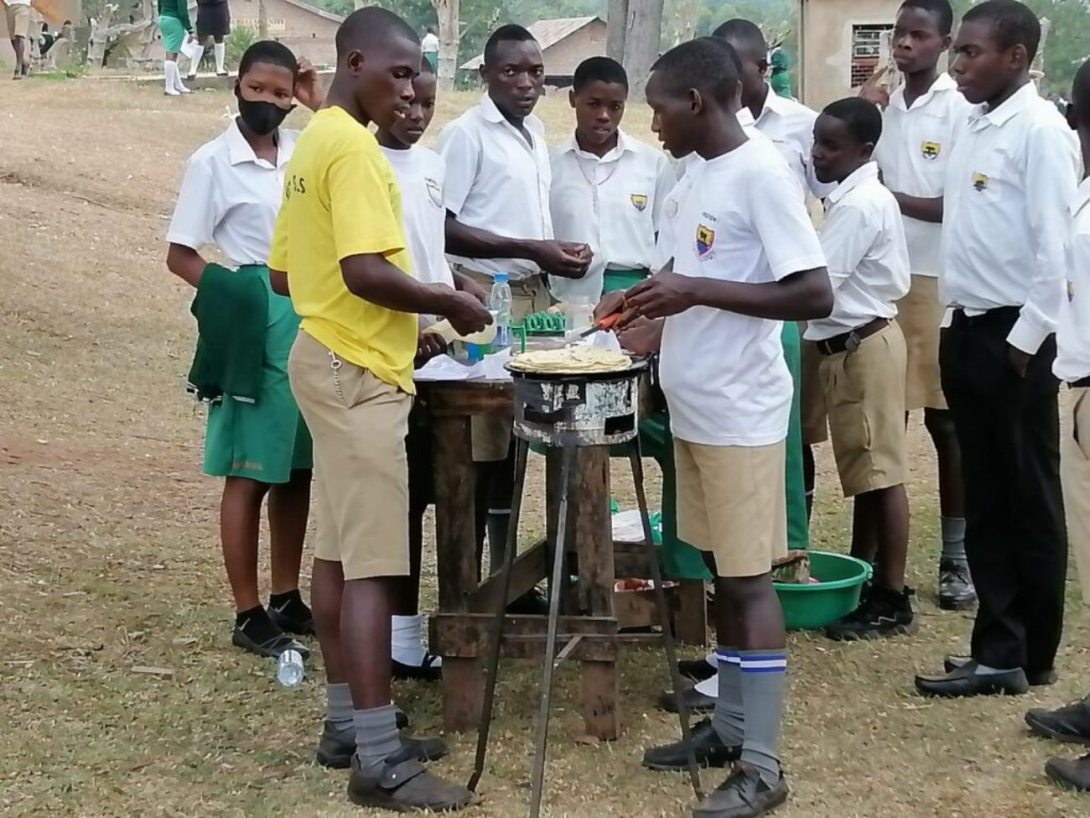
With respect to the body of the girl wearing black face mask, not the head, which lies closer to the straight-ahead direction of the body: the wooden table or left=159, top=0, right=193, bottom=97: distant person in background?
the wooden table

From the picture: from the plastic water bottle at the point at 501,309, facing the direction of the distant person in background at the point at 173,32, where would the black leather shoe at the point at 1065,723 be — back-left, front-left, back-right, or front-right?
back-right

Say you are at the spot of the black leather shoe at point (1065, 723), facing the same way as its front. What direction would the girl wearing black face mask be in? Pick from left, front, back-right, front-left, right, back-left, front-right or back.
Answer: front

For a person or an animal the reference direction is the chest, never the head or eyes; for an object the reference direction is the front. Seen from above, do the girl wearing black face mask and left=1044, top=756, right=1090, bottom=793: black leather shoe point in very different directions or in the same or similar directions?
very different directions

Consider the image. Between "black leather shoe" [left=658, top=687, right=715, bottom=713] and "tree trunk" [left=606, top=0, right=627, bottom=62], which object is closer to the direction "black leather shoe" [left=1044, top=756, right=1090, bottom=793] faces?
the black leather shoe

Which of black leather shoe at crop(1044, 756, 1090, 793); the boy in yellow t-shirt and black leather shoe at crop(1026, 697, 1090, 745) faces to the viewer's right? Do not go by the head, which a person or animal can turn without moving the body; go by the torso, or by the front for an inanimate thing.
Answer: the boy in yellow t-shirt

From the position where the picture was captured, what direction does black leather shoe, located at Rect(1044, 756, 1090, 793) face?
facing to the left of the viewer

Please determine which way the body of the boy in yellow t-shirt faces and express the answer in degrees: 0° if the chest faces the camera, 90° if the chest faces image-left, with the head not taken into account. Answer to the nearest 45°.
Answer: approximately 270°

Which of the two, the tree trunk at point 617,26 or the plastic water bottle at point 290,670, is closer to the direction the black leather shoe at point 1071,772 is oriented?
the plastic water bottle

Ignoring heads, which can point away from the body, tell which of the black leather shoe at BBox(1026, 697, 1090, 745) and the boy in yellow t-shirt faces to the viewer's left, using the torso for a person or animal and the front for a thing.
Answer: the black leather shoe

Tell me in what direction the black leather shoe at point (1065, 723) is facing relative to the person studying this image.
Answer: facing to the left of the viewer

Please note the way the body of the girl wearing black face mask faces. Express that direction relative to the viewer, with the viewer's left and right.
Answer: facing the viewer and to the right of the viewer

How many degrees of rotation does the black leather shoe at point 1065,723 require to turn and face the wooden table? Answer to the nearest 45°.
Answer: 0° — it already faces it

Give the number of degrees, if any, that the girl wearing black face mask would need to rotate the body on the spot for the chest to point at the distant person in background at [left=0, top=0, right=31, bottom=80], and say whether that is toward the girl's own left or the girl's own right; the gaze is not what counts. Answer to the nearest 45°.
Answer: approximately 135° to the girl's own left

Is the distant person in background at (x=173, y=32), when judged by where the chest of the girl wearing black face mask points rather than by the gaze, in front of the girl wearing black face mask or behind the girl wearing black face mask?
behind

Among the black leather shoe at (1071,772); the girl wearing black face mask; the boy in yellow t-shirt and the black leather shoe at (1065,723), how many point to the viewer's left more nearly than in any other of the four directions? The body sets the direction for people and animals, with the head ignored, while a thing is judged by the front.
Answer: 2
